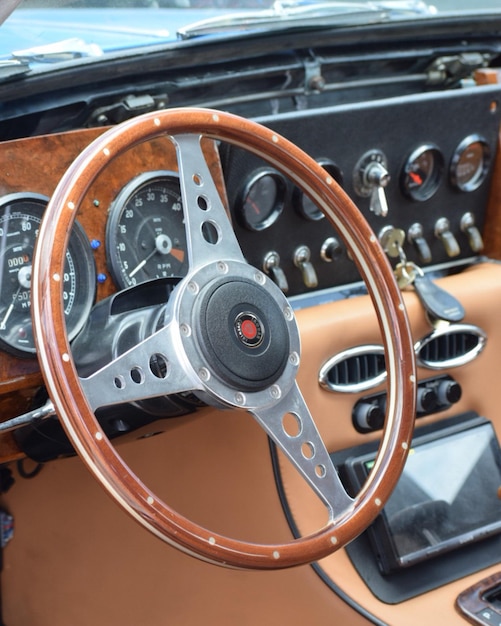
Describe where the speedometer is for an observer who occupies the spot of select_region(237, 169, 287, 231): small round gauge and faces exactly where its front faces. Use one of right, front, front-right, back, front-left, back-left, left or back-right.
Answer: right

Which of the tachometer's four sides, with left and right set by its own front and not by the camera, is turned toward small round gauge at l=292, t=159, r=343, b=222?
left

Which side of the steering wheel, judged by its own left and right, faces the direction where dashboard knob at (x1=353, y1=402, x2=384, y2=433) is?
left

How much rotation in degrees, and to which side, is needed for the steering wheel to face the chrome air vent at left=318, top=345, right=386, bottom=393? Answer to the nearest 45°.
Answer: approximately 90° to its left
